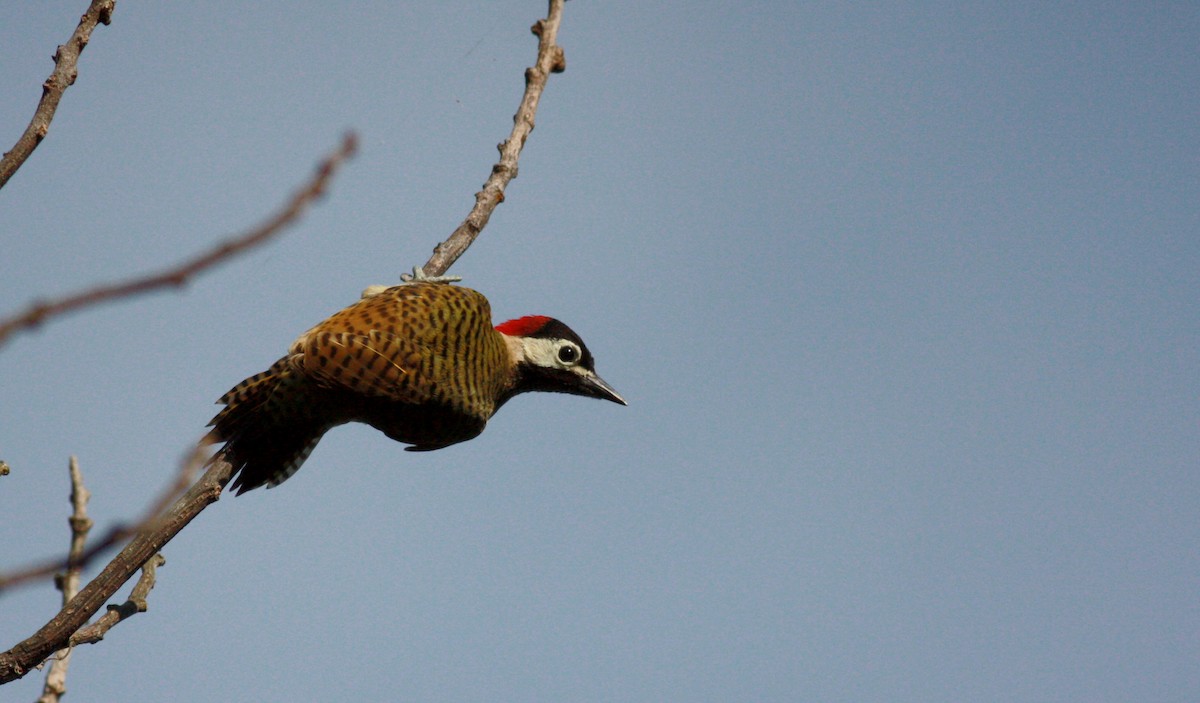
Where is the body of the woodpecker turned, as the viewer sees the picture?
to the viewer's right
